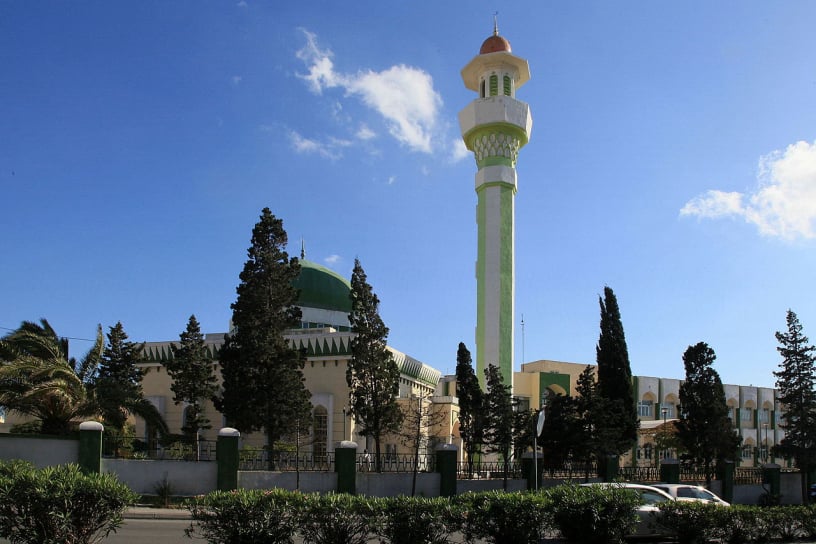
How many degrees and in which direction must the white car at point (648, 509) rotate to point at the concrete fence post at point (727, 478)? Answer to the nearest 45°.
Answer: approximately 90° to its left

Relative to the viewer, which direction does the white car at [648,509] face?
to the viewer's right

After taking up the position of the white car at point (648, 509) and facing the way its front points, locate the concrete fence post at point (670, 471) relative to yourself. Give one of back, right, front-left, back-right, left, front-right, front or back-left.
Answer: left

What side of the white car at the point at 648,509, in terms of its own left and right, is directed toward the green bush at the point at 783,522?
front

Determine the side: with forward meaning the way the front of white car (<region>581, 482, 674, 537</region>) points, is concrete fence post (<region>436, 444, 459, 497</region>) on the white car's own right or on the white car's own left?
on the white car's own left

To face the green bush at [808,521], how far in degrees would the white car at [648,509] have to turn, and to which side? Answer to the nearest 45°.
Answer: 0° — it already faces it

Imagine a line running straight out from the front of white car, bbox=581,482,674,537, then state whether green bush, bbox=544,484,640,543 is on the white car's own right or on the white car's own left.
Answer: on the white car's own right
